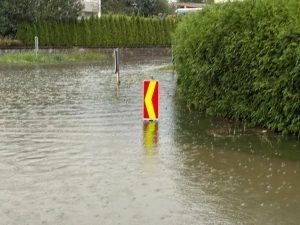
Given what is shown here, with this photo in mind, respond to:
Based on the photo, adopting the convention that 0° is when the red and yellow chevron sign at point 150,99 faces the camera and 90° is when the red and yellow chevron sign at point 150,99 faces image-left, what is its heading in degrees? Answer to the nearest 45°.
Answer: approximately 0°

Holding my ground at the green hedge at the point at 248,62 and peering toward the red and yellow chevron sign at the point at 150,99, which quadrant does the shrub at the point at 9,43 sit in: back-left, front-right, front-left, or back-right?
front-right

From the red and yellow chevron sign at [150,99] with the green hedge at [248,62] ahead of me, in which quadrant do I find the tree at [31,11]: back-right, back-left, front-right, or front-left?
back-left

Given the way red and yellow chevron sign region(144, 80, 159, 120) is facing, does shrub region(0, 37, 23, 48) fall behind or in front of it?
behind

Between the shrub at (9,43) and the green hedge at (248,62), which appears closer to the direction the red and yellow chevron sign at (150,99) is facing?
the green hedge

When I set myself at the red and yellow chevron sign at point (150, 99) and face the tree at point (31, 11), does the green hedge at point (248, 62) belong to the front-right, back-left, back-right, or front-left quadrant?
back-right

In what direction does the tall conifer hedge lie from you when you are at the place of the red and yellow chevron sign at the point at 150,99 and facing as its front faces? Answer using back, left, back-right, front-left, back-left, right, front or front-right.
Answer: back

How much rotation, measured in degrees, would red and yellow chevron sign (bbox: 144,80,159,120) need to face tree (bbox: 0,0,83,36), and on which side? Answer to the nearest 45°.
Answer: approximately 180°

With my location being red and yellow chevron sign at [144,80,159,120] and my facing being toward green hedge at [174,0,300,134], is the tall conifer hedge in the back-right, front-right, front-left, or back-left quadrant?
back-left

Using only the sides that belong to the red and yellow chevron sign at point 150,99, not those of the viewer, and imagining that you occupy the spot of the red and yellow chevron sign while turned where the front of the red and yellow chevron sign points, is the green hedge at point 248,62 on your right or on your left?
on your left

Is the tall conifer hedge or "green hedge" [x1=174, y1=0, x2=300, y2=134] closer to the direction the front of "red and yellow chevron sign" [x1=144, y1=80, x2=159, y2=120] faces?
the green hedge
